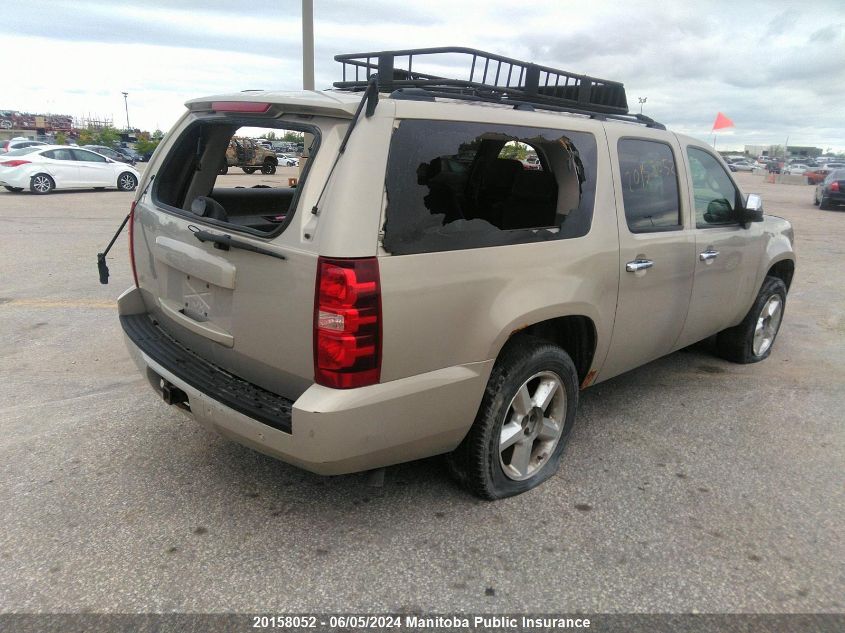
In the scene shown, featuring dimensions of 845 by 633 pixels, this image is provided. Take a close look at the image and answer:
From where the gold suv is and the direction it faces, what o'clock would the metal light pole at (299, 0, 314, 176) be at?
The metal light pole is roughly at 10 o'clock from the gold suv.

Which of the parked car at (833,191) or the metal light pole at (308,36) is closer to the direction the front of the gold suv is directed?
the parked car

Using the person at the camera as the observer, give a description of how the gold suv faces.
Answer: facing away from the viewer and to the right of the viewer

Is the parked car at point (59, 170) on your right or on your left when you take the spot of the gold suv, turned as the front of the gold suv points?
on your left

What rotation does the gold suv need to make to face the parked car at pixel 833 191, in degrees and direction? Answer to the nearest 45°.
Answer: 0° — it already faces it

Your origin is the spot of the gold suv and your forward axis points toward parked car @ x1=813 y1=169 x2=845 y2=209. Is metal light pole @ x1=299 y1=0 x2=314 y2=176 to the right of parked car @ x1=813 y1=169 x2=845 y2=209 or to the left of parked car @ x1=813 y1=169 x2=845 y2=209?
left
